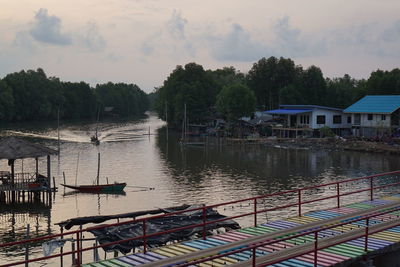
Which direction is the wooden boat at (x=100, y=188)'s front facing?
to the viewer's left

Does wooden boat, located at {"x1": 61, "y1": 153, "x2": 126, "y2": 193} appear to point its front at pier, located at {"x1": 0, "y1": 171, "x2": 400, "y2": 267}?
no
